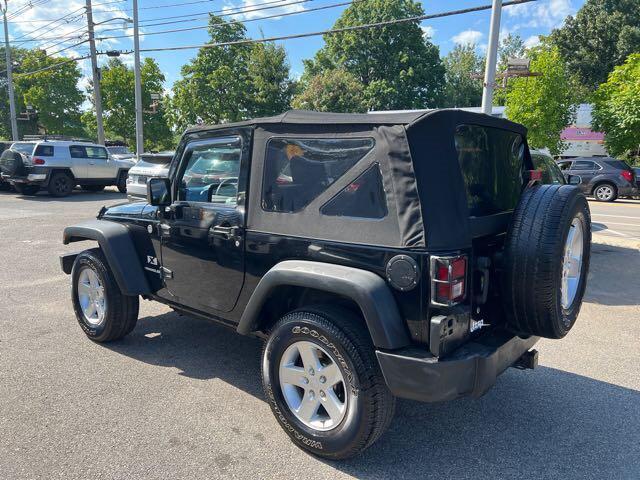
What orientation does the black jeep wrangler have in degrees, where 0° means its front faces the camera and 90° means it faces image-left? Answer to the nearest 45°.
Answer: approximately 135°

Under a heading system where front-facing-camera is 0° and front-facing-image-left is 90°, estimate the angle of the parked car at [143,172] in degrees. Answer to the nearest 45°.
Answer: approximately 45°

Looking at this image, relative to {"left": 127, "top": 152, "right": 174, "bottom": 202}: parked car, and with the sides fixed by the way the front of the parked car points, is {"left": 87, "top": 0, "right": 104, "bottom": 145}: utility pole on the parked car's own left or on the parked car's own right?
on the parked car's own right

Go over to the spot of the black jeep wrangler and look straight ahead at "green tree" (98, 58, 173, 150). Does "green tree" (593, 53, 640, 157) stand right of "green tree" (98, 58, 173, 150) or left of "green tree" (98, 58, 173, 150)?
right

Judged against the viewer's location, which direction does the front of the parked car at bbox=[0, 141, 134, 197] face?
facing away from the viewer and to the right of the viewer

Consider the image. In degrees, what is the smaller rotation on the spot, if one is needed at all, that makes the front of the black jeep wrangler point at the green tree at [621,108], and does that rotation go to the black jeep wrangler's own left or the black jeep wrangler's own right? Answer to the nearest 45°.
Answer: approximately 90° to the black jeep wrangler's own right

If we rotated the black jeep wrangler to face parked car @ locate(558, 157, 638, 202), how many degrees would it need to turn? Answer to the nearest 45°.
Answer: approximately 90° to its right

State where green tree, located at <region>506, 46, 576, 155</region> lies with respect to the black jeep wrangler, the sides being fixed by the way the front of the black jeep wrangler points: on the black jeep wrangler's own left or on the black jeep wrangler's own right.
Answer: on the black jeep wrangler's own right
